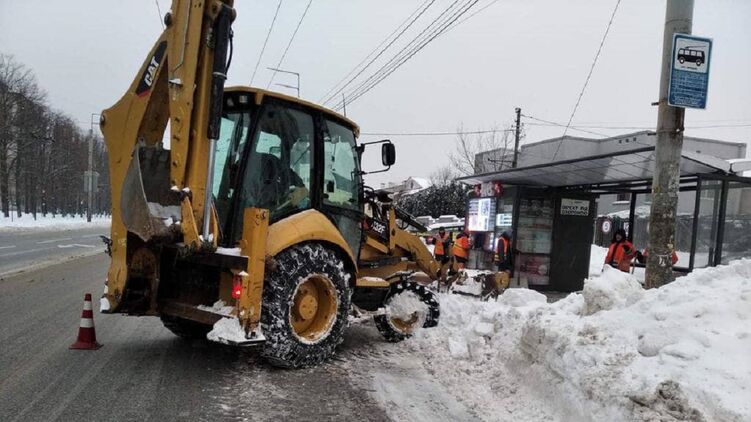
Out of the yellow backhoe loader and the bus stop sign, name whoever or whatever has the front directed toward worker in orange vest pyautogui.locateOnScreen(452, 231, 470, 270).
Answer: the yellow backhoe loader

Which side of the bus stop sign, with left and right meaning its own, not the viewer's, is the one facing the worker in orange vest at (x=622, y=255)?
back

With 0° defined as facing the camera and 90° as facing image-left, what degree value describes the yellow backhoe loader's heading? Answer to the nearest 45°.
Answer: approximately 225°

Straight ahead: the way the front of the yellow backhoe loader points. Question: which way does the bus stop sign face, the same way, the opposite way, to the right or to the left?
the opposite way

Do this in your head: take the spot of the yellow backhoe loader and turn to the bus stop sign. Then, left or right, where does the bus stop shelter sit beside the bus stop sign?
left

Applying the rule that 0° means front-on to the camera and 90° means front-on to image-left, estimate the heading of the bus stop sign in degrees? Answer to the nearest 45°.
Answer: approximately 0°

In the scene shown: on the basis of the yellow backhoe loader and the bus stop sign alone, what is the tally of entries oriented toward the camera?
1

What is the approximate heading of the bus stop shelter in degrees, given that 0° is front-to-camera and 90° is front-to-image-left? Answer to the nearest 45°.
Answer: approximately 45°

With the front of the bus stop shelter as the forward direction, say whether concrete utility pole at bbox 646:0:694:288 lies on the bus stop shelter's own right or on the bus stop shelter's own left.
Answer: on the bus stop shelter's own left
